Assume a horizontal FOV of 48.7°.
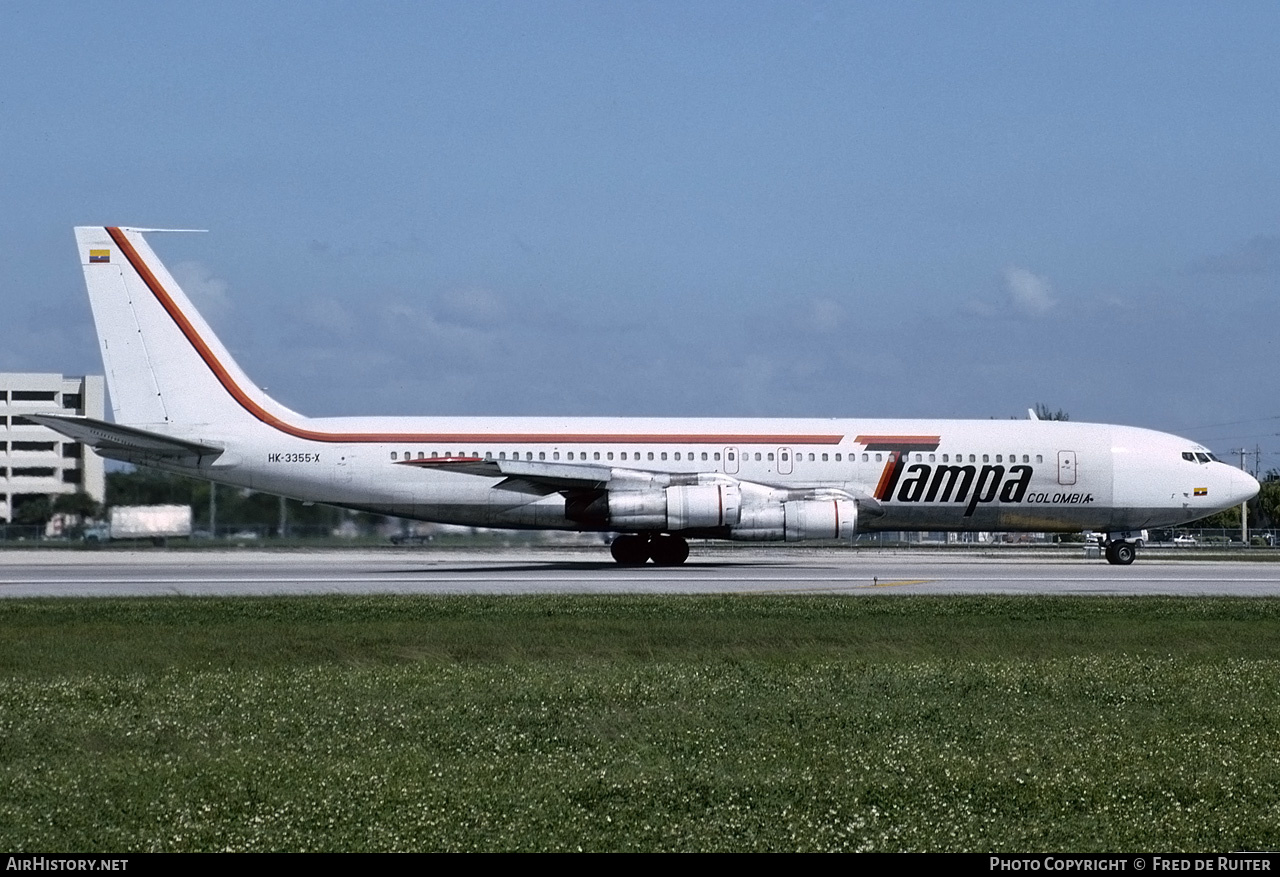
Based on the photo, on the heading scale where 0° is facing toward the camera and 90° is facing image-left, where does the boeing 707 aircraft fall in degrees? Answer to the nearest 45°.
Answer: approximately 270°
